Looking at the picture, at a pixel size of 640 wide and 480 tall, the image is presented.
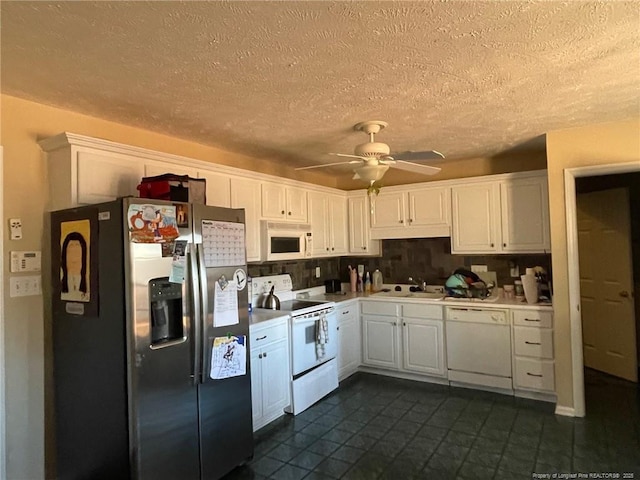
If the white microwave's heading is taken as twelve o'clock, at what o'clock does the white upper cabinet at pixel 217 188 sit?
The white upper cabinet is roughly at 3 o'clock from the white microwave.

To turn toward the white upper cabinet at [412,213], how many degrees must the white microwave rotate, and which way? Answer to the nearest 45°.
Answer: approximately 45° to its left

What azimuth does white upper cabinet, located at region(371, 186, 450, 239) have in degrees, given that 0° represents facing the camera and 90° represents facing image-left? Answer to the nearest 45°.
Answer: approximately 45°

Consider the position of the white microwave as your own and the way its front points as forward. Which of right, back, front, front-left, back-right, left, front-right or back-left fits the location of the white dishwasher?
front-left

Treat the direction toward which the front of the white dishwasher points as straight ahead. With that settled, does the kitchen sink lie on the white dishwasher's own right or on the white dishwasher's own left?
on the white dishwasher's own right

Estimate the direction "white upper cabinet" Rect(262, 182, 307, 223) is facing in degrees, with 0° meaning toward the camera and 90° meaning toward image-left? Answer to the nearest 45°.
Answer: approximately 315°

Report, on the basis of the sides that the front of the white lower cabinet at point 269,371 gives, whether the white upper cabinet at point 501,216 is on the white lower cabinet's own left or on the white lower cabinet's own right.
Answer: on the white lower cabinet's own left

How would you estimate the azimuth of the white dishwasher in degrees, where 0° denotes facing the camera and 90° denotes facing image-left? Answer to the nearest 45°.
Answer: approximately 0°

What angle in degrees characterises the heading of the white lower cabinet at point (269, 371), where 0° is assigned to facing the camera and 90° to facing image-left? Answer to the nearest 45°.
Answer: approximately 315°

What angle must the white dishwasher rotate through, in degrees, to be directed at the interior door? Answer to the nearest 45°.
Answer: approximately 135° to its left

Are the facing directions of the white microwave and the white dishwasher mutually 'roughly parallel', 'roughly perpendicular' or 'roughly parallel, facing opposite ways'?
roughly perpendicular

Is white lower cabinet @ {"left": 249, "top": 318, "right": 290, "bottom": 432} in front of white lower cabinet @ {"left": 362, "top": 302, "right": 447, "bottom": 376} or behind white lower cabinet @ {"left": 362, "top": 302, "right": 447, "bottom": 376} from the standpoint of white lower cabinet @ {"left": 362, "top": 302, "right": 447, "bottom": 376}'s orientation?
in front

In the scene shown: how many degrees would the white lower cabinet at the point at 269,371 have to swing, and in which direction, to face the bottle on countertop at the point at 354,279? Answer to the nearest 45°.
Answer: approximately 90° to its left

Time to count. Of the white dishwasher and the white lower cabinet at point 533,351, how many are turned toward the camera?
2

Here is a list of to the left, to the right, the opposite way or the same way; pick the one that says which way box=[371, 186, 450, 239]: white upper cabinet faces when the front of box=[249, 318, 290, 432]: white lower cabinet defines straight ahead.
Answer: to the right

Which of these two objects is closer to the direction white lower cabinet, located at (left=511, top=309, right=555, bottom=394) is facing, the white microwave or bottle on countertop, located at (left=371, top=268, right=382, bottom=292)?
the white microwave
